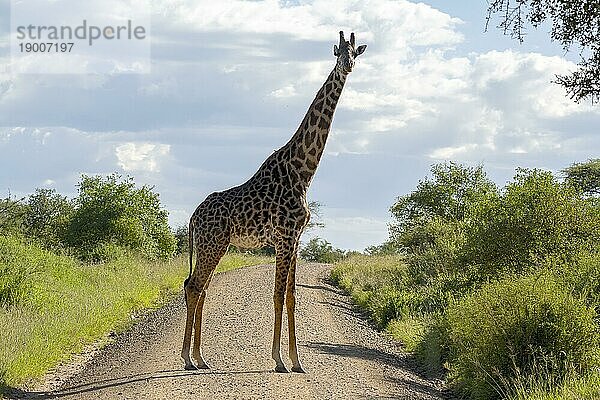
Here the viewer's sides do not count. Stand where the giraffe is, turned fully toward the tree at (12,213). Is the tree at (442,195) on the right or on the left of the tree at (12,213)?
right

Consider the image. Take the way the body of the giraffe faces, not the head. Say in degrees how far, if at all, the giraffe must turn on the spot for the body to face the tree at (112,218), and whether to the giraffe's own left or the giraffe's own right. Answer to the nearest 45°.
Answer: approximately 90° to the giraffe's own left

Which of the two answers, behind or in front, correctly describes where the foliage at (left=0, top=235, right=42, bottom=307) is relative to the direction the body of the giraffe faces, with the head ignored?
behind

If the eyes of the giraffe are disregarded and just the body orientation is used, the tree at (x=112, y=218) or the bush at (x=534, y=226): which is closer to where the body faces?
the bush

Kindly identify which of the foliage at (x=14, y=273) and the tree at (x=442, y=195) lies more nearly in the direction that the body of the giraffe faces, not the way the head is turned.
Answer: the tree

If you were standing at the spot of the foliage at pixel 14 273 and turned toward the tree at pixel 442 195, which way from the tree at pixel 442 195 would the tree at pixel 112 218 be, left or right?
left

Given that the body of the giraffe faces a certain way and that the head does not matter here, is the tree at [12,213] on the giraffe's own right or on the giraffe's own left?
on the giraffe's own left

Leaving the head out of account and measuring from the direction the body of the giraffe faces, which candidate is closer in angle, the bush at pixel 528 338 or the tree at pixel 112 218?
the bush

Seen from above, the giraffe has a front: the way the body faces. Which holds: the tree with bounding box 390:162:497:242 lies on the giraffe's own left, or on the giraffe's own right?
on the giraffe's own left

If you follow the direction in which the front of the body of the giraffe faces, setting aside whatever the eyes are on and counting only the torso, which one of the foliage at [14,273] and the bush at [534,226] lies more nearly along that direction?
the bush

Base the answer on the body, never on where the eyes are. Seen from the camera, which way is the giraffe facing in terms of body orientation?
to the viewer's right

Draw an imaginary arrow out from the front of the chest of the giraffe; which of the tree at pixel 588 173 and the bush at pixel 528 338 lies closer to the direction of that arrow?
the bush
